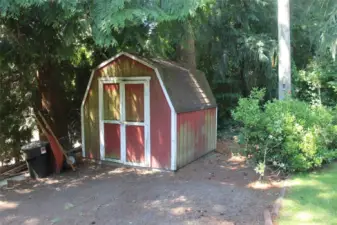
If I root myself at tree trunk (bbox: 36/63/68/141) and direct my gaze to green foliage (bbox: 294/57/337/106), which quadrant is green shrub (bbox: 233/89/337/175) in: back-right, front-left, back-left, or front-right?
front-right

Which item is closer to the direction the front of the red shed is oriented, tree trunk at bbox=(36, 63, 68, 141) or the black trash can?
the black trash can

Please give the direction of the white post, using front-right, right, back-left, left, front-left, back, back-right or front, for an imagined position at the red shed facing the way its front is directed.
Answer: back-left

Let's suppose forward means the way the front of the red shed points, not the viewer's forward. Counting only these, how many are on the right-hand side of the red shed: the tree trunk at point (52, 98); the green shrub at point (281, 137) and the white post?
1

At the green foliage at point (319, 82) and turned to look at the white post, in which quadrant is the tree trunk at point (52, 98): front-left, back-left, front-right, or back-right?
front-right

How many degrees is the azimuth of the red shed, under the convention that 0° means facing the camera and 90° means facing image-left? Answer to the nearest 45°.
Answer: approximately 45°

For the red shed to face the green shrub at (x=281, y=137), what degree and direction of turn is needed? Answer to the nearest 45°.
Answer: approximately 90° to its left

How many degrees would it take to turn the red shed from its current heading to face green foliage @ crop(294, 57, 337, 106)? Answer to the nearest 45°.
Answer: approximately 180°

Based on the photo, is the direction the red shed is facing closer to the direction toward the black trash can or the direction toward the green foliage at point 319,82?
the black trash can

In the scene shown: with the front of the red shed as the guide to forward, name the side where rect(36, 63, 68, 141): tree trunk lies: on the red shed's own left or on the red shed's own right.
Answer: on the red shed's own right

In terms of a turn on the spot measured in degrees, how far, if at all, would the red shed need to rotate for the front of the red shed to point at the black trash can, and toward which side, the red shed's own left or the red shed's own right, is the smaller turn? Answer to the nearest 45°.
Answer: approximately 45° to the red shed's own right
